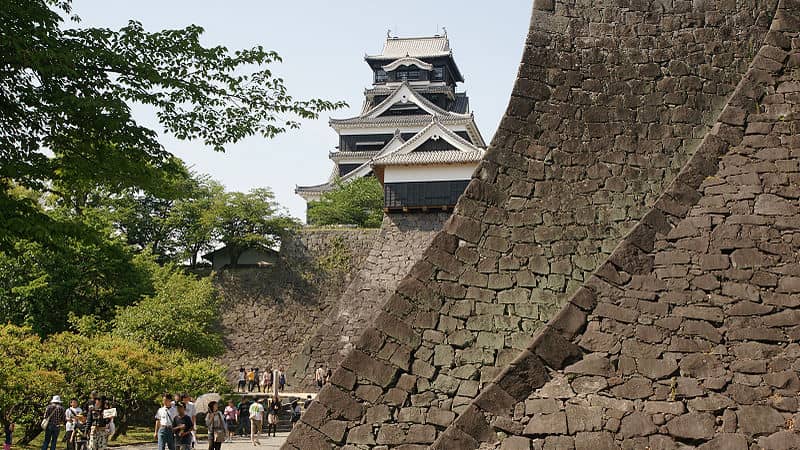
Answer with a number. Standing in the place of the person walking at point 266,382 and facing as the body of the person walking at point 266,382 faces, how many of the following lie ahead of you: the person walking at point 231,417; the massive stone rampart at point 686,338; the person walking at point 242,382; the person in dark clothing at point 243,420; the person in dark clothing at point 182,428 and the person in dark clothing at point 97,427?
5

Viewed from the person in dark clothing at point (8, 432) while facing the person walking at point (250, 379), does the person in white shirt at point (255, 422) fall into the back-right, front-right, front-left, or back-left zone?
front-right

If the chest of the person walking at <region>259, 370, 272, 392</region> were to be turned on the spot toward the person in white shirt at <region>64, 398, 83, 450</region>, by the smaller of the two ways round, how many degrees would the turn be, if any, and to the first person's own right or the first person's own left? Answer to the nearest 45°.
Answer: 0° — they already face them

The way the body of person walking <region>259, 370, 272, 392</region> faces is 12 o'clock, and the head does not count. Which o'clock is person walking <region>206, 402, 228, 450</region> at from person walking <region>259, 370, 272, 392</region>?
person walking <region>206, 402, 228, 450</region> is roughly at 12 o'clock from person walking <region>259, 370, 272, 392</region>.

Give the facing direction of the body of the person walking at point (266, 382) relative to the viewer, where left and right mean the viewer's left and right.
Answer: facing the viewer

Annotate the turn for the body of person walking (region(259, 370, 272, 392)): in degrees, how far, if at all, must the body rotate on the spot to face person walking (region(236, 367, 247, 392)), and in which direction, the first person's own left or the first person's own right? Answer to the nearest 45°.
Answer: approximately 135° to the first person's own right

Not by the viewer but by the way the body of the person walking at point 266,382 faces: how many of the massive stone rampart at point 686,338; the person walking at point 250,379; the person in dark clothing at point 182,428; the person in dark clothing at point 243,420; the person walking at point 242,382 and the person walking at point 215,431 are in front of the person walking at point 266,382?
4

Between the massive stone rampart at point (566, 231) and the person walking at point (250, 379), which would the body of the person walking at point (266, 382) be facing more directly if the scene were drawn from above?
the massive stone rampart

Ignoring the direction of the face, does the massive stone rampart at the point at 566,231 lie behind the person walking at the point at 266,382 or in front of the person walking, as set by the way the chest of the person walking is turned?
in front

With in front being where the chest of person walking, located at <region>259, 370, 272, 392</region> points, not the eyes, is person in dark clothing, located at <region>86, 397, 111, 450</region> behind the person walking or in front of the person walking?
in front

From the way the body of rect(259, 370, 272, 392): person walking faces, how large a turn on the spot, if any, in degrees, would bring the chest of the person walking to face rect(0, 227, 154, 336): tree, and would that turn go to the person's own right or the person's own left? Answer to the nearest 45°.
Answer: approximately 45° to the person's own right

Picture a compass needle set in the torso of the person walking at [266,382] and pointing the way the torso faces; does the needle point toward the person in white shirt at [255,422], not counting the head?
yes
